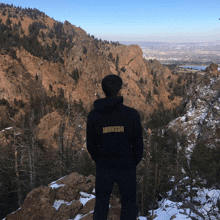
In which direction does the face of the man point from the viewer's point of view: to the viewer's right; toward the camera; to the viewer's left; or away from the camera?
away from the camera

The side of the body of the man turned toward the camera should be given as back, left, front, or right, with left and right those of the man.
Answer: back

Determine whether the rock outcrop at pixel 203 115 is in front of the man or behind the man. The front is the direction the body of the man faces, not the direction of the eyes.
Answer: in front

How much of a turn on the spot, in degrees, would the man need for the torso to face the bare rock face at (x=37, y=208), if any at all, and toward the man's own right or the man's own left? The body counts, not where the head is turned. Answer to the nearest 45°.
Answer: approximately 45° to the man's own left
